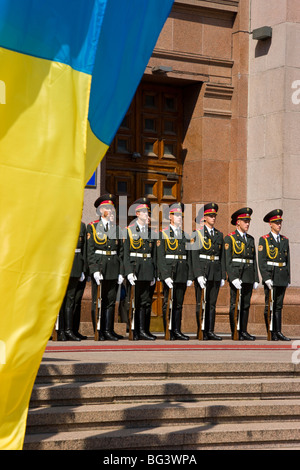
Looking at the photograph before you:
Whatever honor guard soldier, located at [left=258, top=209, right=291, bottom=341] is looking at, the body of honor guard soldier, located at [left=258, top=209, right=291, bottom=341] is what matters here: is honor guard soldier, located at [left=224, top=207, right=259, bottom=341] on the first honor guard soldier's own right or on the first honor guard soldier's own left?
on the first honor guard soldier's own right

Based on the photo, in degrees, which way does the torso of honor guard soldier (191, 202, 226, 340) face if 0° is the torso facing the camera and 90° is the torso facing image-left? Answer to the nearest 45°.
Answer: approximately 315°

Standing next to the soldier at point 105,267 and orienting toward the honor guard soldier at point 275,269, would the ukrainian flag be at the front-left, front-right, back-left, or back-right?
back-right

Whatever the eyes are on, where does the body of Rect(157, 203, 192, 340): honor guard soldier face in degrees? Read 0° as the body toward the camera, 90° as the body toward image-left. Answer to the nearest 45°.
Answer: approximately 315°

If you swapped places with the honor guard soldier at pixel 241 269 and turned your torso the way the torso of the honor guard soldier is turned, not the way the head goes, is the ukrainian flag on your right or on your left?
on your right

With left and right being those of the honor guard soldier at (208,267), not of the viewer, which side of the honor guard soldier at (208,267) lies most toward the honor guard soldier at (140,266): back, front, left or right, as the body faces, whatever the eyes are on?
right

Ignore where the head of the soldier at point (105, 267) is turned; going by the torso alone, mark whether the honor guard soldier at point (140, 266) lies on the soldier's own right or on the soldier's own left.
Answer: on the soldier's own left

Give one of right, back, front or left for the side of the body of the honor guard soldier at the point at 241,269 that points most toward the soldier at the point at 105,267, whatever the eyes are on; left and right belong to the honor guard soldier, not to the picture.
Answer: right
